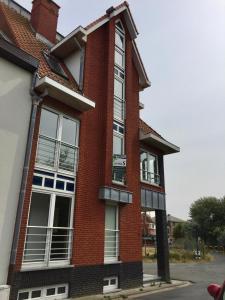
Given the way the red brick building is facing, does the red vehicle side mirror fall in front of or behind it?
in front

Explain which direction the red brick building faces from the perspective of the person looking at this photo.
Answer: facing the viewer and to the right of the viewer
